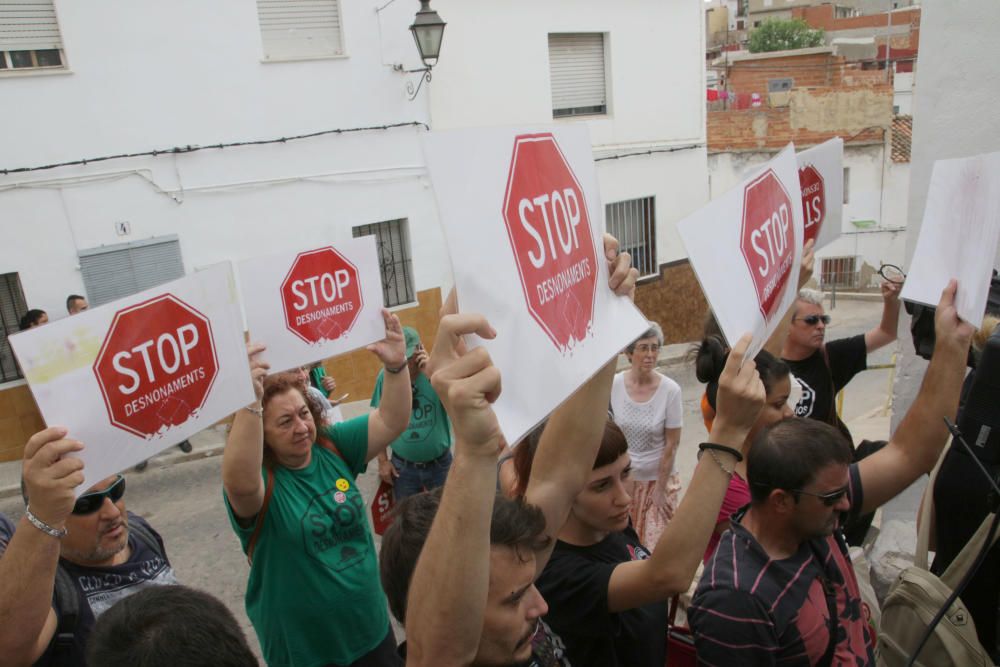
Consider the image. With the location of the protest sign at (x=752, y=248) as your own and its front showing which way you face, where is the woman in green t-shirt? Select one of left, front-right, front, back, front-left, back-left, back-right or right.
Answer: front-right

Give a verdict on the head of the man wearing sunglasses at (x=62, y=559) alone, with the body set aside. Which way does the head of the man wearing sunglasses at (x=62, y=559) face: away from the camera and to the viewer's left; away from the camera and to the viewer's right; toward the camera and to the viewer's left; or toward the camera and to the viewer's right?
toward the camera and to the viewer's right

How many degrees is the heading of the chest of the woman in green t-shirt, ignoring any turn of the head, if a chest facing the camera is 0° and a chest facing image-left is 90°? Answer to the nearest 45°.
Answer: approximately 315°

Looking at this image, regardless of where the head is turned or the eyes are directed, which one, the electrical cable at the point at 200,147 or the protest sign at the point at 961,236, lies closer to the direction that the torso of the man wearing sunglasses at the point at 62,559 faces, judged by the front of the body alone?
the protest sign

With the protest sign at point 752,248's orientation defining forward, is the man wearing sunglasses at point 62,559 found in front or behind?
in front

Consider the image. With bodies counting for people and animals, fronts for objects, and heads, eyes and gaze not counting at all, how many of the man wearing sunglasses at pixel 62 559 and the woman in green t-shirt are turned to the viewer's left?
0

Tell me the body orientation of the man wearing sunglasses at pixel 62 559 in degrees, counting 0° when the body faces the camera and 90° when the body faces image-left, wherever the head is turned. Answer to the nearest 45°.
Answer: approximately 315°

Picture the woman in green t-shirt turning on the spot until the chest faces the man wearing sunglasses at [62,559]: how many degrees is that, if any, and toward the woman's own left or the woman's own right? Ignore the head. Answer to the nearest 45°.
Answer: approximately 90° to the woman's own right

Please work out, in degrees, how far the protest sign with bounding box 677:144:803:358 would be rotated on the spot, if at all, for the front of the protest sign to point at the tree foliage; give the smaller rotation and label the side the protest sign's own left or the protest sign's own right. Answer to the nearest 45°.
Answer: approximately 135° to the protest sign's own right
